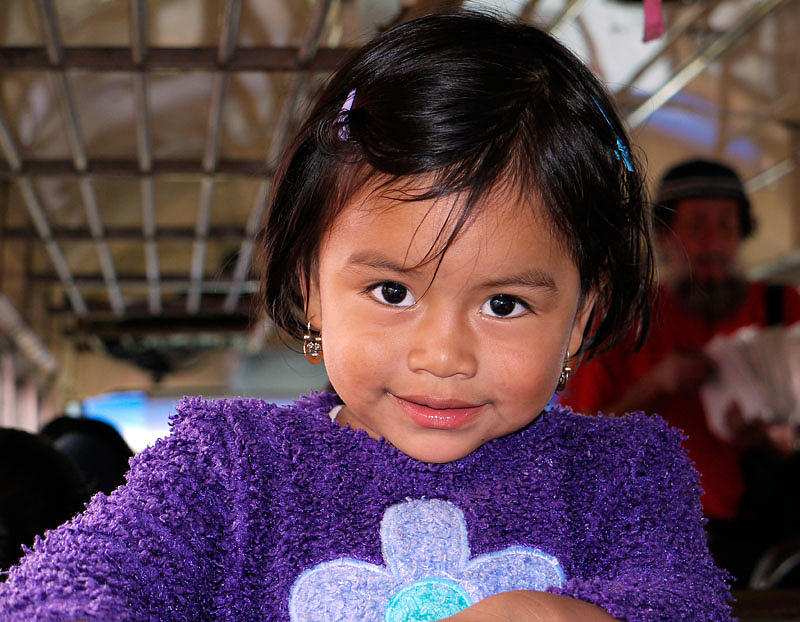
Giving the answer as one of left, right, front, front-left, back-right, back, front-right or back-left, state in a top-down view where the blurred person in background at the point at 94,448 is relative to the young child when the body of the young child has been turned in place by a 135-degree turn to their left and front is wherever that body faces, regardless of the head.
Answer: left

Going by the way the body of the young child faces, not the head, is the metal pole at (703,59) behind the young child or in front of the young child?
behind

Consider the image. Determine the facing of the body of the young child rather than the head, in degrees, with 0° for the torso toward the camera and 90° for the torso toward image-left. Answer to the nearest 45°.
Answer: approximately 0°

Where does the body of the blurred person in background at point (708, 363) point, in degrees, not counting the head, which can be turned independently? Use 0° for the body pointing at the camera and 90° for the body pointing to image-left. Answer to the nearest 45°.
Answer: approximately 0°

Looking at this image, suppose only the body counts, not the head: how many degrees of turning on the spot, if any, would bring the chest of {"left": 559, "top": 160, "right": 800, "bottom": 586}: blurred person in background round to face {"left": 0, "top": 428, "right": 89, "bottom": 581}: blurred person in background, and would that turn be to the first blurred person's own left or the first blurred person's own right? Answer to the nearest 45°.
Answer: approximately 45° to the first blurred person's own right
